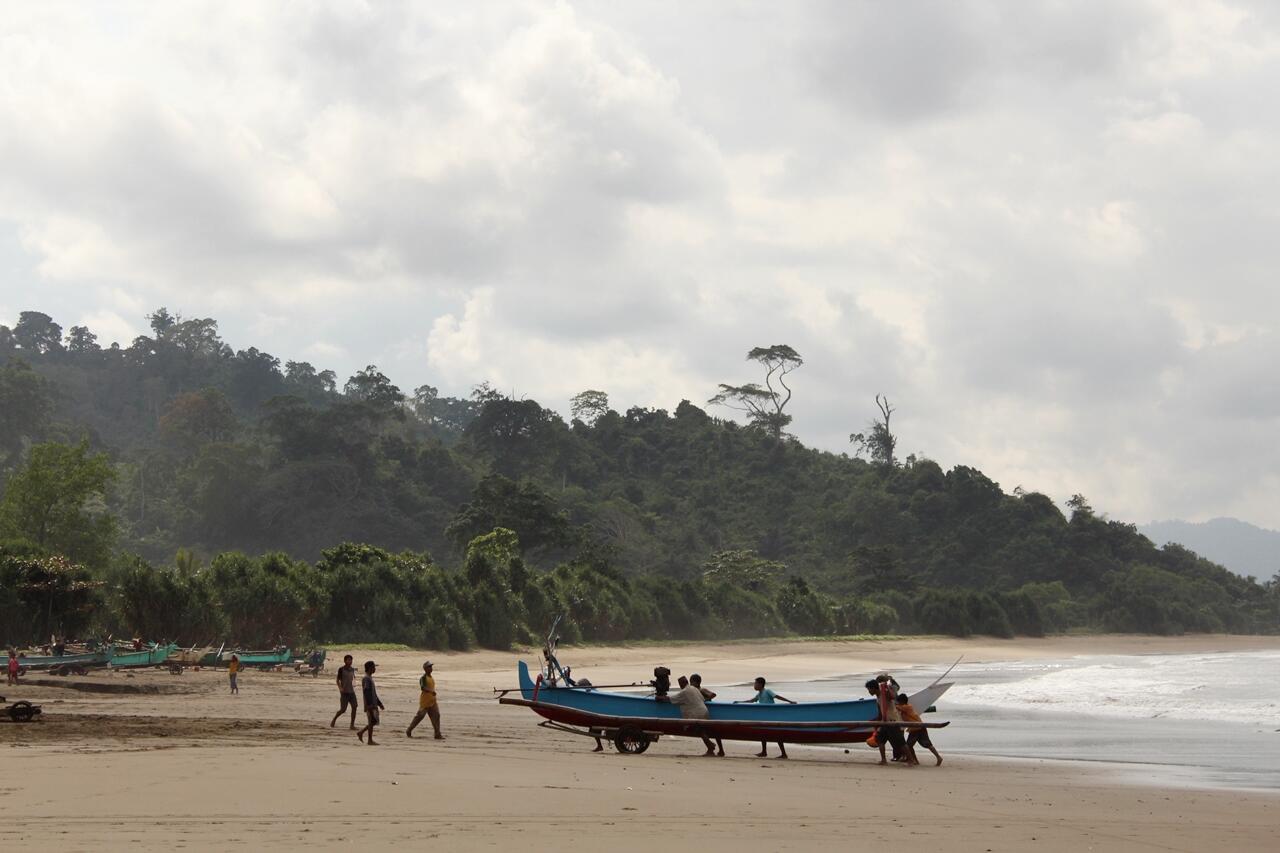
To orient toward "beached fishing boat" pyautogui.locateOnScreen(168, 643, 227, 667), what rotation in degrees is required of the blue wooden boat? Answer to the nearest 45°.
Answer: approximately 135° to its left

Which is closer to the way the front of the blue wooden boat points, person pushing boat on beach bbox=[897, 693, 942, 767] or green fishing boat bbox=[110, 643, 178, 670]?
the person pushing boat on beach

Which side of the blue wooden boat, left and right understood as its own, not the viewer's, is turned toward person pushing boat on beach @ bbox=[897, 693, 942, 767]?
front

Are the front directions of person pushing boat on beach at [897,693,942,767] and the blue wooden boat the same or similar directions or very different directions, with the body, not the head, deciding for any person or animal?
very different directions

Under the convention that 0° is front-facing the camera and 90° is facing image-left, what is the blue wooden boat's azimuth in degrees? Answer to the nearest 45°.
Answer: approximately 270°

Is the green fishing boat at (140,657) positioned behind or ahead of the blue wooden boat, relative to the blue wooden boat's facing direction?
behind

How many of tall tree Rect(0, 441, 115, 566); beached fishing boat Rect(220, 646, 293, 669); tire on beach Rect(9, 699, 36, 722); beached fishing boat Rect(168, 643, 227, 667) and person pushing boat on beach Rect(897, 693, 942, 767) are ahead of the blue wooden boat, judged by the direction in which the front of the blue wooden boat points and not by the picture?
1

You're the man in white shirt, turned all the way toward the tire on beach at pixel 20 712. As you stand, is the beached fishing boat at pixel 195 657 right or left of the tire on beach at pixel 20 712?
right

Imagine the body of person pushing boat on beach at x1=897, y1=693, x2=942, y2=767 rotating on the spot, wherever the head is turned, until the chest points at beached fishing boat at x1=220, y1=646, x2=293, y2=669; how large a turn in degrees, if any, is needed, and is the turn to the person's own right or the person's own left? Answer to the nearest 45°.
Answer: approximately 45° to the person's own right

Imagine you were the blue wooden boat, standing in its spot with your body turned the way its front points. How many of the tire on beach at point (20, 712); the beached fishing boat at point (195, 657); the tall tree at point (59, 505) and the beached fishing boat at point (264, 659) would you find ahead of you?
0

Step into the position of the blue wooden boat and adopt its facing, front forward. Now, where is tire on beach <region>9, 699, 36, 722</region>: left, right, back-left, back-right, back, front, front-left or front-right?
back

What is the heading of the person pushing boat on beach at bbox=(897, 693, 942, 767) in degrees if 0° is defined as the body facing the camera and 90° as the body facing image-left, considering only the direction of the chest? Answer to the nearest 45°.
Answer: approximately 90°

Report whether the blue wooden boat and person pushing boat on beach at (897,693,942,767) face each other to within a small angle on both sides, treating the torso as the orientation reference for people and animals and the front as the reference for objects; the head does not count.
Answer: yes

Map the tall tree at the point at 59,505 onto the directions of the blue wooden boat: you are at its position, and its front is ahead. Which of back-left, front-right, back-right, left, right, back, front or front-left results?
back-left

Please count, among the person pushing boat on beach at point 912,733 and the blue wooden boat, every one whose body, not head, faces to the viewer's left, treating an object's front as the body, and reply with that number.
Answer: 1

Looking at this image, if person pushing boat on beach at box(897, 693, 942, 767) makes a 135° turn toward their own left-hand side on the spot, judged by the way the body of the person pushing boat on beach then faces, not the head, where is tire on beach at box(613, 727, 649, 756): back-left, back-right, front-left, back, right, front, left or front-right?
back-right

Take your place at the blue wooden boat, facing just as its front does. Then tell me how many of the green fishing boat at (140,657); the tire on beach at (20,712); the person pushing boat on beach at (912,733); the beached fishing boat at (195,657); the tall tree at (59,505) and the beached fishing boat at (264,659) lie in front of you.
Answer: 1

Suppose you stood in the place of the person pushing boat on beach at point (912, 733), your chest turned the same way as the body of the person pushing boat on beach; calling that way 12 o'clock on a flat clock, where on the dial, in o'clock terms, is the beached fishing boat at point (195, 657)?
The beached fishing boat is roughly at 1 o'clock from the person pushing boat on beach.

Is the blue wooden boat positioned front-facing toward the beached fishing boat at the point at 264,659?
no
